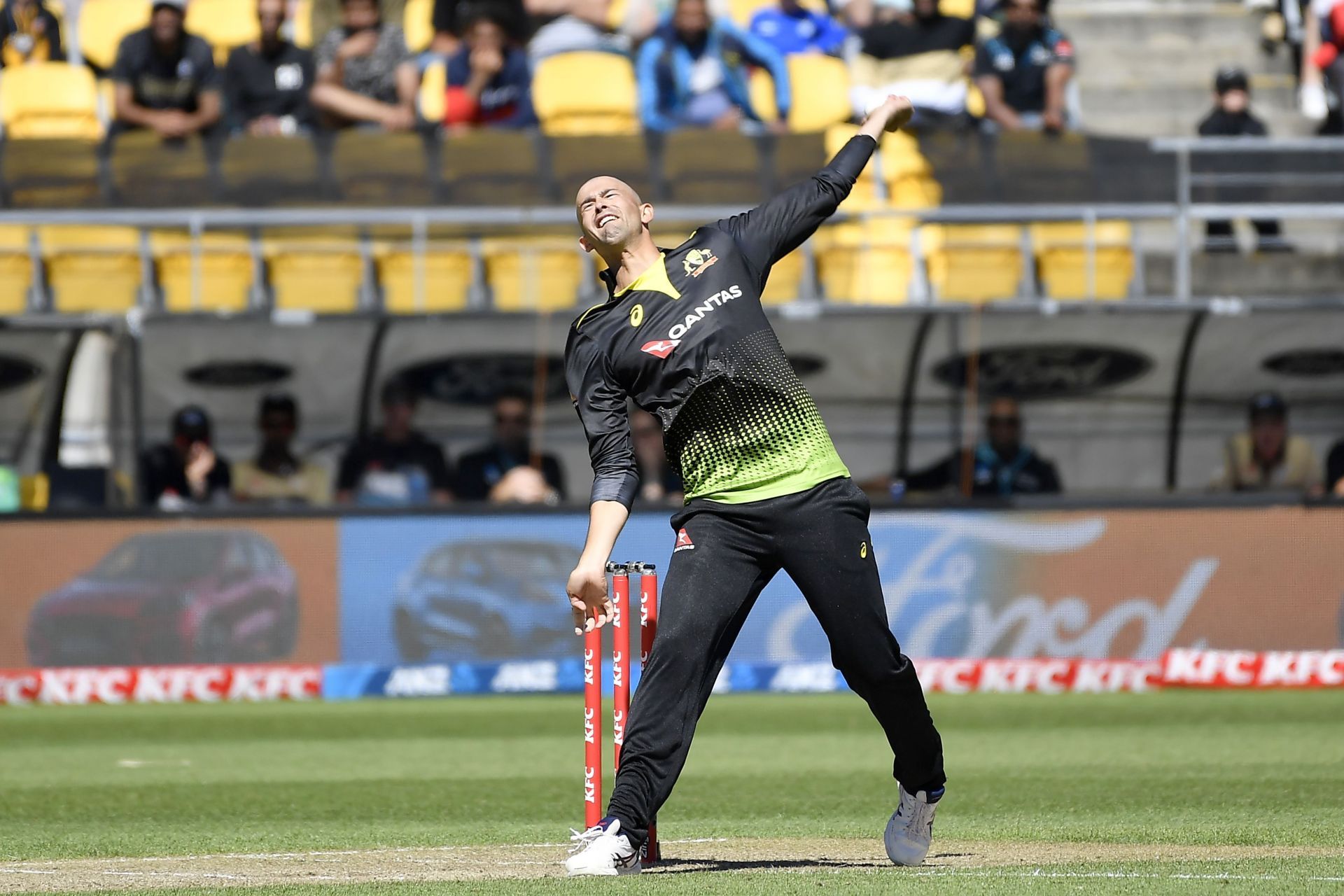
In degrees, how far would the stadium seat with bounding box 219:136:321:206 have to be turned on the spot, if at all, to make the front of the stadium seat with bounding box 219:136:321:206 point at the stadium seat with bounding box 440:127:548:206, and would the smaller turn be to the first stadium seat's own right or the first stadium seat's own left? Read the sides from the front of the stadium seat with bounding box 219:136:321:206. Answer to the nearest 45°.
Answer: approximately 90° to the first stadium seat's own left

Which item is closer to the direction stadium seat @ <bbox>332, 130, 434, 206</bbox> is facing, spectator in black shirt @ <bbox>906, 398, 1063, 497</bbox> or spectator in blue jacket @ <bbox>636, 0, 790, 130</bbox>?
the spectator in black shirt

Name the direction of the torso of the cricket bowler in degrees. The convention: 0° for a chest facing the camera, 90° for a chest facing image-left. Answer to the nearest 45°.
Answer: approximately 0°

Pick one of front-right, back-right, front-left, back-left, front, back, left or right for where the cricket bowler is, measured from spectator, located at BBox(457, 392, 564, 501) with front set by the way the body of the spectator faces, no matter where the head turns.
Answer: front

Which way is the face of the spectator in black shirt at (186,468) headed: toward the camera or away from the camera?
toward the camera

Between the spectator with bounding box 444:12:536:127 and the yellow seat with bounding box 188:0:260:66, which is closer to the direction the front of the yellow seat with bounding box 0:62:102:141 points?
the spectator

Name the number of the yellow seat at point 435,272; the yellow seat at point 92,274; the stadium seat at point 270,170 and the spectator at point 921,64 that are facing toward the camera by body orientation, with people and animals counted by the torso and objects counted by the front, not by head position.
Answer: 4

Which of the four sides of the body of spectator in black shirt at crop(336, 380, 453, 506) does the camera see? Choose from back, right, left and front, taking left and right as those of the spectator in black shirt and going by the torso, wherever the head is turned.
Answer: front

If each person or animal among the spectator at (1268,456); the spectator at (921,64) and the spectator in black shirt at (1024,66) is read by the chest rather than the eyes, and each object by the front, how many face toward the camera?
3

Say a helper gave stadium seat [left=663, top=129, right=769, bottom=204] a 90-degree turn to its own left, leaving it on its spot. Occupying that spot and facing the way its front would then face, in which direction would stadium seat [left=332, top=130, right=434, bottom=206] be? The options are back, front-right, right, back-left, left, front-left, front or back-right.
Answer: back

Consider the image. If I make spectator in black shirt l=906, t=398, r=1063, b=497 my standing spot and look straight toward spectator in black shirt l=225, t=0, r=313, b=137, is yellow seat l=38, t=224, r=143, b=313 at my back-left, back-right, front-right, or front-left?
front-left

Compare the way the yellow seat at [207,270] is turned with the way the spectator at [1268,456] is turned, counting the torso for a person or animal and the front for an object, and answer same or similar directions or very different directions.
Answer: same or similar directions

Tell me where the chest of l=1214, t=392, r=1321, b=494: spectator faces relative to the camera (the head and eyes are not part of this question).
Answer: toward the camera

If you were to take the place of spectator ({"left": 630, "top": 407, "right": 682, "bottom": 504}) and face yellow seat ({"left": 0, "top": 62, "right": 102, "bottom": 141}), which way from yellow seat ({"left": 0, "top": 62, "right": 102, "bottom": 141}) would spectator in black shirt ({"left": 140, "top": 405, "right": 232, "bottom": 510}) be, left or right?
left

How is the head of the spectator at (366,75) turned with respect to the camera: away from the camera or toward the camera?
toward the camera

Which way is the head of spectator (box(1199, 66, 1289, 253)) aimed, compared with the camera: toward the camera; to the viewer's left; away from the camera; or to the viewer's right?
toward the camera

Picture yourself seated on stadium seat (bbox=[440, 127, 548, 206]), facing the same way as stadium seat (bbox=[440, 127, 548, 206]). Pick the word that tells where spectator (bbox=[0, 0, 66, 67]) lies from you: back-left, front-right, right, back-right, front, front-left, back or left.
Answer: back-right

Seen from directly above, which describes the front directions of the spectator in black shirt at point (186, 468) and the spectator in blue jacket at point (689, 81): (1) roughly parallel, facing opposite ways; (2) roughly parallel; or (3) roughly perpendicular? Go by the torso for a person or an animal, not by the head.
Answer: roughly parallel

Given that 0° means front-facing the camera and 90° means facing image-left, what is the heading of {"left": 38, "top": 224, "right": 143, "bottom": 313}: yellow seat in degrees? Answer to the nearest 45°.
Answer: approximately 0°

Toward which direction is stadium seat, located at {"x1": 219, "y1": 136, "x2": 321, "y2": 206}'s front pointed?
toward the camera
